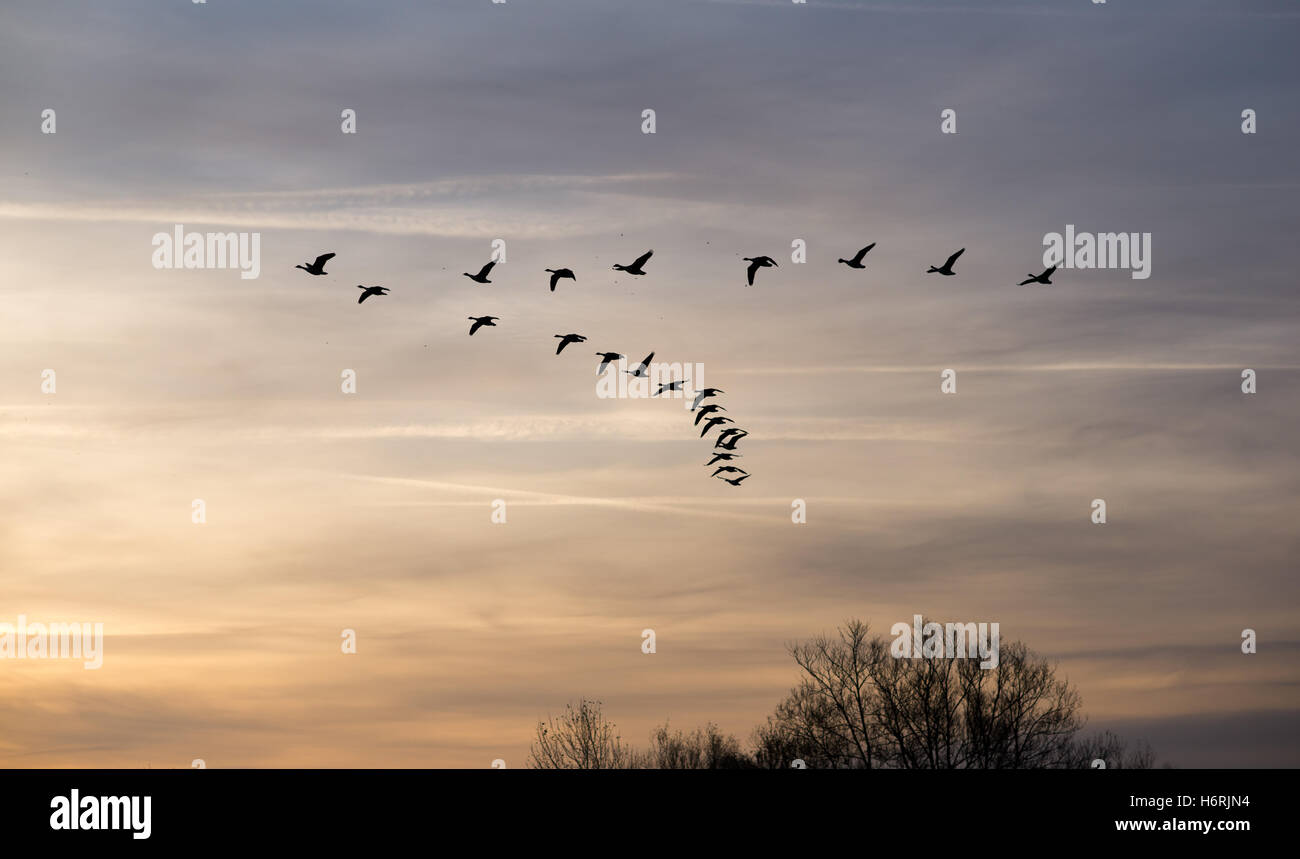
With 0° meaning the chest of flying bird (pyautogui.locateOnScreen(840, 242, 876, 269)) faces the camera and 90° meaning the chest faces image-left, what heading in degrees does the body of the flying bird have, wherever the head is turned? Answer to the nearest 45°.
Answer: approximately 90°

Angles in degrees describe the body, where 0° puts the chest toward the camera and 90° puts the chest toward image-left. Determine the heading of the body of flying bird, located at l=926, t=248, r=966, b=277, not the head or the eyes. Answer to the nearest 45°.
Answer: approximately 90°
